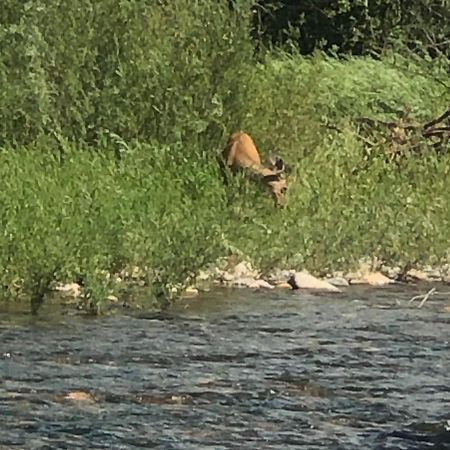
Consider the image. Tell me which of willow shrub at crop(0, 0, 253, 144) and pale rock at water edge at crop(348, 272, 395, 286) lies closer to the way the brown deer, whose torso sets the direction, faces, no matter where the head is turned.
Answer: the pale rock at water edge

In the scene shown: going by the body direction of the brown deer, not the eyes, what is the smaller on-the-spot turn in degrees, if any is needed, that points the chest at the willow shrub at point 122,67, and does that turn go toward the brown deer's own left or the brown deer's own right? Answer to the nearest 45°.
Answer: approximately 180°

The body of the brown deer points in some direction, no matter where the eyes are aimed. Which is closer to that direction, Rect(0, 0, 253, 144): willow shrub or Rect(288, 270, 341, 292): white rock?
the white rock

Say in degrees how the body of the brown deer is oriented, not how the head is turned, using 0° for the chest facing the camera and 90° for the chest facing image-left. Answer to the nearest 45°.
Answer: approximately 315°

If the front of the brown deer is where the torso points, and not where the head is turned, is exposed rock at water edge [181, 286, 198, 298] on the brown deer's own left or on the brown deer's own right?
on the brown deer's own right

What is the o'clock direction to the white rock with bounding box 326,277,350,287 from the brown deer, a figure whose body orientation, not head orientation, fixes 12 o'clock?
The white rock is roughly at 1 o'clock from the brown deer.

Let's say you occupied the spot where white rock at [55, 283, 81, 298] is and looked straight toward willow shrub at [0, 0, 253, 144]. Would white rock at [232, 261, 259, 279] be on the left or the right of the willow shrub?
right

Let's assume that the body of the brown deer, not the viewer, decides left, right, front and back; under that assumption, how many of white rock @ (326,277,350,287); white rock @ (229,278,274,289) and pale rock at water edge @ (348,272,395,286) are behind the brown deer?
0

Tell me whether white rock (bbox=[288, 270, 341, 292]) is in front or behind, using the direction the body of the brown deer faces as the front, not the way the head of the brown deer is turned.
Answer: in front

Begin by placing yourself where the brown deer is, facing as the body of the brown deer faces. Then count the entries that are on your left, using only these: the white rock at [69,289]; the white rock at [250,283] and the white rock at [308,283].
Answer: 0

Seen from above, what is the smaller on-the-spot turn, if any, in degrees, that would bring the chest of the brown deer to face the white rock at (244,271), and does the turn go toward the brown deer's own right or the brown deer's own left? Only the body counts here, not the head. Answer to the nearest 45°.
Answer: approximately 45° to the brown deer's own right

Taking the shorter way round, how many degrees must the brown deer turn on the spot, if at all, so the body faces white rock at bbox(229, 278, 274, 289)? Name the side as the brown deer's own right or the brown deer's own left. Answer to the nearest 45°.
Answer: approximately 45° to the brown deer's own right

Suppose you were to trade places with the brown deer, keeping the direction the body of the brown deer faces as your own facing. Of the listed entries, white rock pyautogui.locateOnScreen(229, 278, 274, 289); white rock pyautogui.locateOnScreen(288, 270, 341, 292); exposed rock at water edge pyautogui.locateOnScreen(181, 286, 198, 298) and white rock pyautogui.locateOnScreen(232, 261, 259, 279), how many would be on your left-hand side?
0

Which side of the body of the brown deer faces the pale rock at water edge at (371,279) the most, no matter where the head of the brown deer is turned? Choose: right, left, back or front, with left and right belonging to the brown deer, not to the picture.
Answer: front
